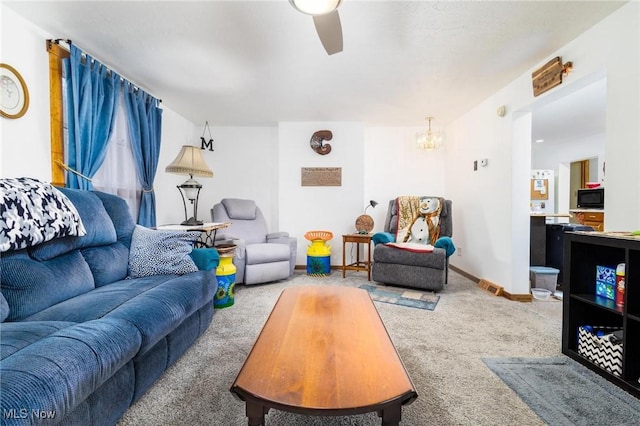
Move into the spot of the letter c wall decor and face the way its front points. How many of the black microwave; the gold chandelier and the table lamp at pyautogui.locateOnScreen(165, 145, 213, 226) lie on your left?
2

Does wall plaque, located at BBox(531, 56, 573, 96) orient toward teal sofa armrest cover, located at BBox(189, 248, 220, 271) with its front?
yes

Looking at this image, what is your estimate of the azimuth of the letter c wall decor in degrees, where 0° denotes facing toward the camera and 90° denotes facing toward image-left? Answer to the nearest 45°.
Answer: approximately 0°

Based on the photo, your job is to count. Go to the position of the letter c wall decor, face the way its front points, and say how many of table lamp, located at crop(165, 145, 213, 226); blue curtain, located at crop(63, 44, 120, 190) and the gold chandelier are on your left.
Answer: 1

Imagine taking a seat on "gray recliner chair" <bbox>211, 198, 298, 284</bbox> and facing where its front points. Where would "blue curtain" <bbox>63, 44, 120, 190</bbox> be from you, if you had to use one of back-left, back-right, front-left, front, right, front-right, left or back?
right

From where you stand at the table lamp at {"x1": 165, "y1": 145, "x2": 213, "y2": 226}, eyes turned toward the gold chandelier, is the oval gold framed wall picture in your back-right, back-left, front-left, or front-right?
back-right

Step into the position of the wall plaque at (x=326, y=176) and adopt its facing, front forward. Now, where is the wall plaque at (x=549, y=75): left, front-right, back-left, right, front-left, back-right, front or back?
front-left

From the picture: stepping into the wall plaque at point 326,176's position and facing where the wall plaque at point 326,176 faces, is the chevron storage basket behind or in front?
in front

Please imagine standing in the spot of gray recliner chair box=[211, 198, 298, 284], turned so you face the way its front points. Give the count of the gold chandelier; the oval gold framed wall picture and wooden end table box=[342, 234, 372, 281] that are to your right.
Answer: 1

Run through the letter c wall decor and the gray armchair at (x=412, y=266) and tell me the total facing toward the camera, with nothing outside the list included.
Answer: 2

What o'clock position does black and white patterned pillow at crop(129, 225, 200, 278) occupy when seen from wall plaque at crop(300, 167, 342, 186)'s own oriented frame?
The black and white patterned pillow is roughly at 1 o'clock from the wall plaque.

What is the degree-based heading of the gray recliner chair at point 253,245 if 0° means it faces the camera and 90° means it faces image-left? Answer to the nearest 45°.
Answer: approximately 315°

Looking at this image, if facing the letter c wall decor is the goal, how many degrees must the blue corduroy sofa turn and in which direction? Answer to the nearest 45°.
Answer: approximately 90° to its left
